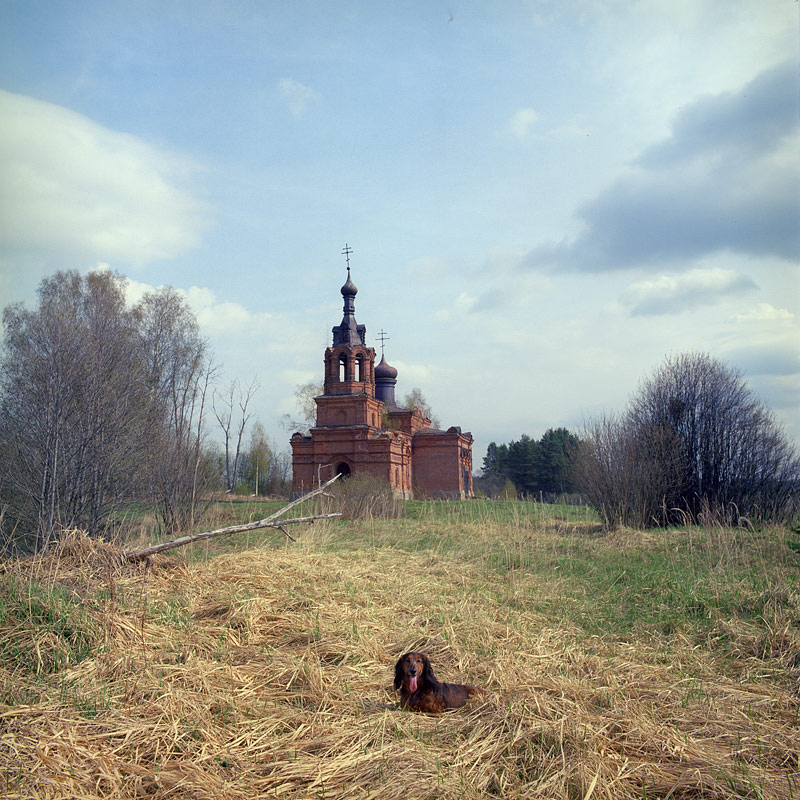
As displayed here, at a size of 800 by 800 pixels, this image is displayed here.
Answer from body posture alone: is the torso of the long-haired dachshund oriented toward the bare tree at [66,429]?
no

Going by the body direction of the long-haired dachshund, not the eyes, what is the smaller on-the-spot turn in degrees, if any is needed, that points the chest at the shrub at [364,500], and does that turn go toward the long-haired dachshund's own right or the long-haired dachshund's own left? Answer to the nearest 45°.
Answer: approximately 135° to the long-haired dachshund's own right

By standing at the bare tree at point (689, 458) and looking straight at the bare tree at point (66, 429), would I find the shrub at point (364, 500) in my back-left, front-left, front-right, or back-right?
front-right

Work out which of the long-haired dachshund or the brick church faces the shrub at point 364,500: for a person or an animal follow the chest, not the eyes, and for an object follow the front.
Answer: the brick church

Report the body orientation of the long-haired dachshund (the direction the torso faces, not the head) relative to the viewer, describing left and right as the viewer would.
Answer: facing the viewer and to the left of the viewer

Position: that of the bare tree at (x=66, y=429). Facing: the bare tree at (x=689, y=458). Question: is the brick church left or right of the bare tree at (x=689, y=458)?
left

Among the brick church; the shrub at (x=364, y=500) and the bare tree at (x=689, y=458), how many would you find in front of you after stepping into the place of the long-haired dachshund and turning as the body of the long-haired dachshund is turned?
0

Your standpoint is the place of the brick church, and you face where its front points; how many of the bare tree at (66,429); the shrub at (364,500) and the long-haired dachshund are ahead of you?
3

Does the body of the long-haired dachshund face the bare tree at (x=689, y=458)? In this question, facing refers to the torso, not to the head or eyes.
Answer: no

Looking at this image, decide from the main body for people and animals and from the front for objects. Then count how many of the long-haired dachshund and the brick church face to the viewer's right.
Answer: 0

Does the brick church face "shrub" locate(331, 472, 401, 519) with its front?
yes

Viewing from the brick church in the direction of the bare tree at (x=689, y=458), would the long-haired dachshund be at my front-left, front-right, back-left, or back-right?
front-right

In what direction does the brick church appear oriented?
toward the camera

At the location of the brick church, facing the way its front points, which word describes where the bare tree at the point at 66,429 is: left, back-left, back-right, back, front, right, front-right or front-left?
front

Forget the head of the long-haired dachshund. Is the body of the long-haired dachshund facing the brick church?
no

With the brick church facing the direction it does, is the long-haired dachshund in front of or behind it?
in front
